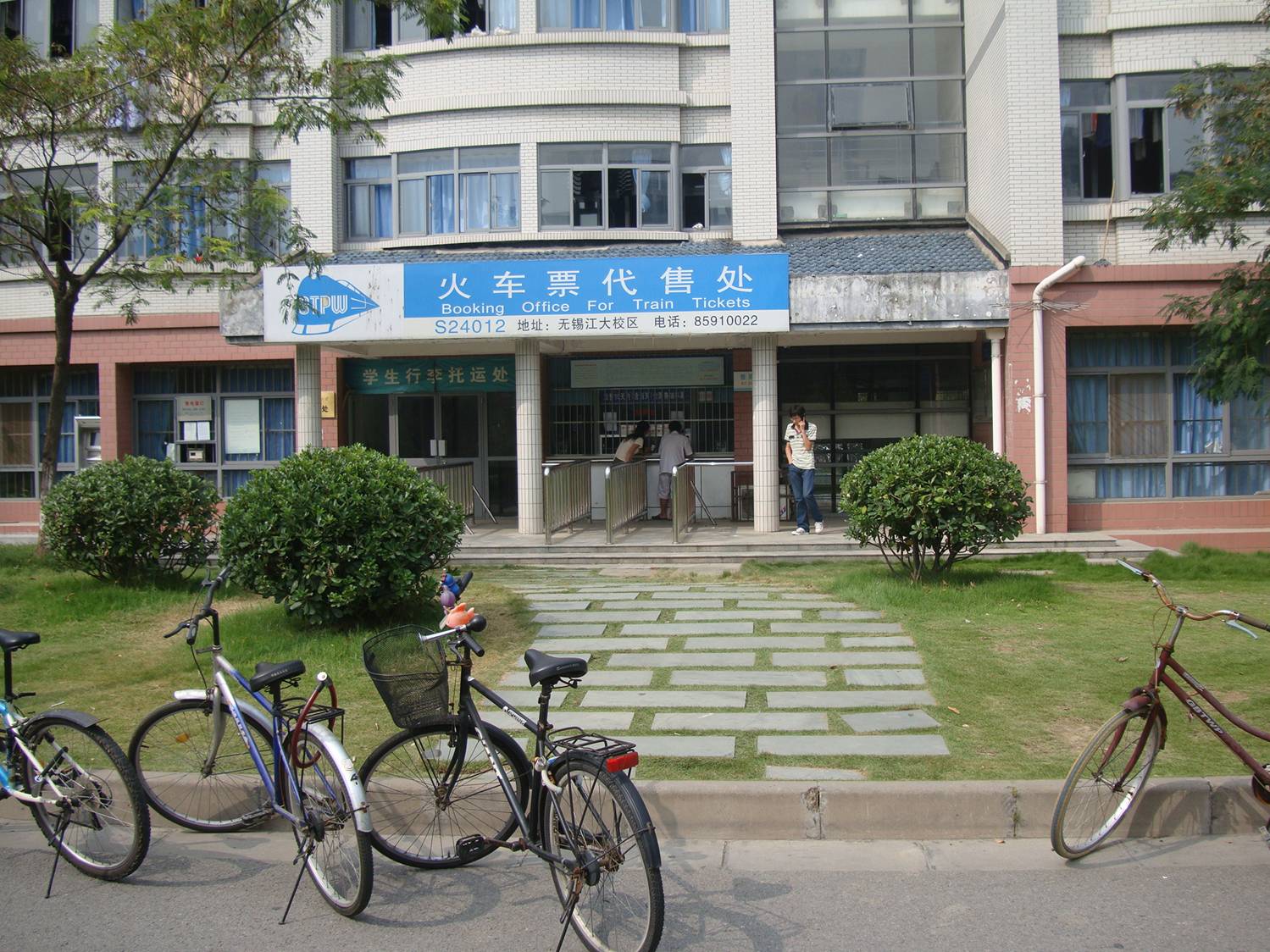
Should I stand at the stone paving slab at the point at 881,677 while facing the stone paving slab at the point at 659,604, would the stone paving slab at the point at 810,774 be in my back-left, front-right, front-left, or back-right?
back-left

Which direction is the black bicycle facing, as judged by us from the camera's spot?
facing away from the viewer and to the left of the viewer

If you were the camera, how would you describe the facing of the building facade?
facing the viewer

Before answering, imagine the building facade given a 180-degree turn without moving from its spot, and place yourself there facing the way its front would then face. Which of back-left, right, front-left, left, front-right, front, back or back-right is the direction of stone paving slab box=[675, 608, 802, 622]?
back

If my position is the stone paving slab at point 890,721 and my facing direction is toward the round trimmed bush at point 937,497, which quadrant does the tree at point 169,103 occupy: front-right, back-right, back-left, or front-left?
front-left

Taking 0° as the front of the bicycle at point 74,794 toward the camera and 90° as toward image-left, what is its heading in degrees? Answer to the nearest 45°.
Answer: approximately 135°

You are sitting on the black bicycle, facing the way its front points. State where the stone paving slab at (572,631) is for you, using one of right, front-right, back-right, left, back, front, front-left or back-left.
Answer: front-right

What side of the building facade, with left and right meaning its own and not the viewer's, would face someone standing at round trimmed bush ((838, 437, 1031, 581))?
front

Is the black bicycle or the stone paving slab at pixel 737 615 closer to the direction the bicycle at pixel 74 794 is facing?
the stone paving slab

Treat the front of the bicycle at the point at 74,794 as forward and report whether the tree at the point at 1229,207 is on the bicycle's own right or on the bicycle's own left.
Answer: on the bicycle's own right

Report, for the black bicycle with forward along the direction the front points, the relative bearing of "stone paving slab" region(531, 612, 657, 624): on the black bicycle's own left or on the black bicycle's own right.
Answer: on the black bicycle's own right

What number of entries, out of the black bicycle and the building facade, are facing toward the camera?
1

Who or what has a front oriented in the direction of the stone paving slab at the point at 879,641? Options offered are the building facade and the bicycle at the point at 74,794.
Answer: the building facade

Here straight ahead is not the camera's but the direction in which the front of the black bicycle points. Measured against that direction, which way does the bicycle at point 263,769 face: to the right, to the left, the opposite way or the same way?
the same way

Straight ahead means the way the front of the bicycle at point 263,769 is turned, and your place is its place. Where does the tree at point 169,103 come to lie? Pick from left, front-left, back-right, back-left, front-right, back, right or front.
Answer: front-right

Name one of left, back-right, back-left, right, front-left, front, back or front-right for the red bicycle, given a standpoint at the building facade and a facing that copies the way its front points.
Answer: front

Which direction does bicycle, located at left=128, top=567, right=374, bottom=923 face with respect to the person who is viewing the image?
facing away from the viewer and to the left of the viewer

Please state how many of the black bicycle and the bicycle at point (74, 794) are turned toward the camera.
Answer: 0
